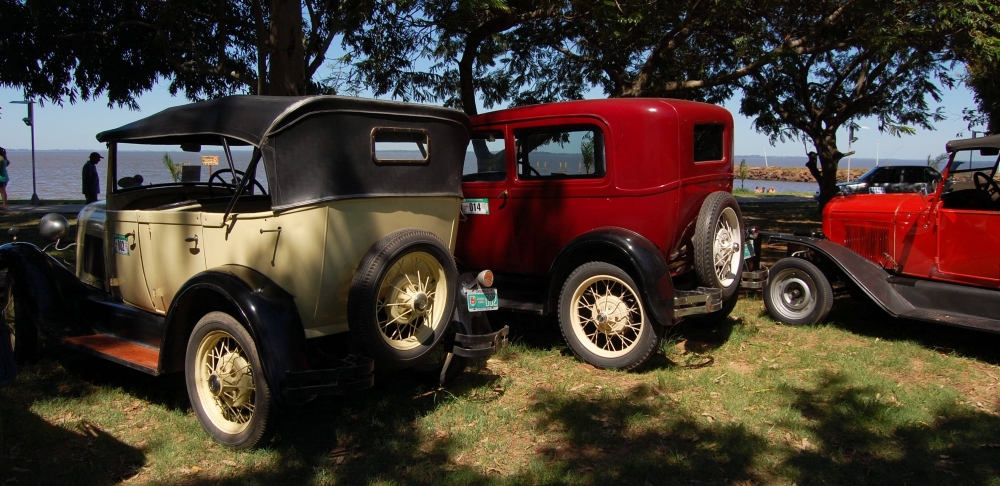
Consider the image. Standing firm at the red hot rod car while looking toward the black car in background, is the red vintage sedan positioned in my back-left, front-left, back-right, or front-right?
back-left

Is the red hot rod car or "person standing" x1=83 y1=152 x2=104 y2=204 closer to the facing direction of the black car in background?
the person standing

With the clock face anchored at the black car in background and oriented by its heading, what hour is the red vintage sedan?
The red vintage sedan is roughly at 9 o'clock from the black car in background.

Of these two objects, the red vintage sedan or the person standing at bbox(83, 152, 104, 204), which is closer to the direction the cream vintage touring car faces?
the person standing

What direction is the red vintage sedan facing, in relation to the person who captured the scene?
facing away from the viewer and to the left of the viewer

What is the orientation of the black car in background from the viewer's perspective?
to the viewer's left

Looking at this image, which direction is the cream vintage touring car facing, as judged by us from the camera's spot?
facing away from the viewer and to the left of the viewer

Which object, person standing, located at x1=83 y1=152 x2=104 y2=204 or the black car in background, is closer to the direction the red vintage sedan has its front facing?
the person standing

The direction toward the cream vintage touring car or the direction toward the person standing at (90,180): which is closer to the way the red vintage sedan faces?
the person standing

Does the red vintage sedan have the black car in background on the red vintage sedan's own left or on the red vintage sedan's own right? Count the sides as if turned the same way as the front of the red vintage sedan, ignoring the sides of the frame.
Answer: on the red vintage sedan's own right

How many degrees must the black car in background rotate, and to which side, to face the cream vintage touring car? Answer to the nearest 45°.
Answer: approximately 90° to its left
